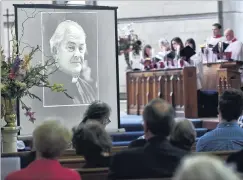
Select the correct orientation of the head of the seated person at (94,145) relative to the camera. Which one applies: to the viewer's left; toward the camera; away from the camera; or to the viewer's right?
away from the camera

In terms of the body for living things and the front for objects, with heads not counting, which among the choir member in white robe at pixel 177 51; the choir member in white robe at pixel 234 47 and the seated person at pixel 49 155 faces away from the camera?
the seated person

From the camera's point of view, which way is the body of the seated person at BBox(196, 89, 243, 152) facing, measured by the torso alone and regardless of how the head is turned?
away from the camera

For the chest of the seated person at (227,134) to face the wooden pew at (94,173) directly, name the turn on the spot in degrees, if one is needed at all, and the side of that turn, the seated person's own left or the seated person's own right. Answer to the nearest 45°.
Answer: approximately 135° to the seated person's own left

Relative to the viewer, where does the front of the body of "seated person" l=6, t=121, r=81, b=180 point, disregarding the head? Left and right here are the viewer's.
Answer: facing away from the viewer

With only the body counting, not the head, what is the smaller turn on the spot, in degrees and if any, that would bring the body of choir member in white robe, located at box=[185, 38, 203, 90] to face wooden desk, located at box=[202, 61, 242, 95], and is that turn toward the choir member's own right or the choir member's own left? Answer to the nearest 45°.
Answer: approximately 135° to the choir member's own left
